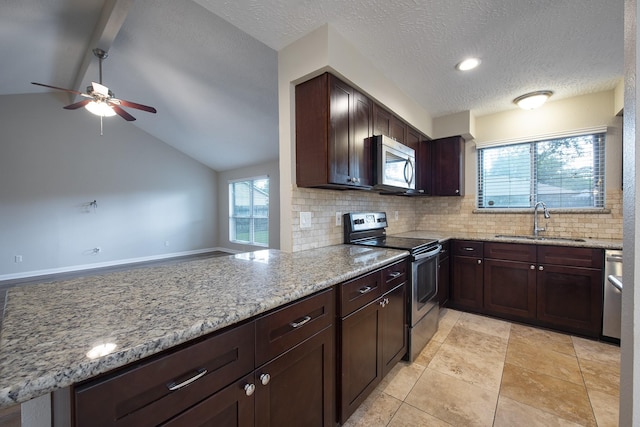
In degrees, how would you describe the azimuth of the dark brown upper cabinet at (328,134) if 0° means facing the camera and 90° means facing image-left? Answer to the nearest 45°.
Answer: approximately 315°

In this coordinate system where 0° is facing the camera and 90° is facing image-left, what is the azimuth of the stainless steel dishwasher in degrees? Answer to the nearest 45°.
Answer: approximately 0°

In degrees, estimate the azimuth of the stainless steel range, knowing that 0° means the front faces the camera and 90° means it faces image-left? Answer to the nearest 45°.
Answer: approximately 315°

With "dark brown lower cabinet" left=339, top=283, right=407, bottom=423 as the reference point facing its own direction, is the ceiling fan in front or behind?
behind

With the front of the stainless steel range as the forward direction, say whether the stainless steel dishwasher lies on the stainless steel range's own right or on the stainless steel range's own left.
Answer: on the stainless steel range's own left

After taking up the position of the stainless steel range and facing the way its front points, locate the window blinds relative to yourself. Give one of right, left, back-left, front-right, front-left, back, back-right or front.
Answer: left

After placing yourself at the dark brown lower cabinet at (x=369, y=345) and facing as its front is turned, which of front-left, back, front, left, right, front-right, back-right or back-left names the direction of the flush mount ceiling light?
left

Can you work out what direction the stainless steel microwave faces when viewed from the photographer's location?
facing the viewer and to the right of the viewer

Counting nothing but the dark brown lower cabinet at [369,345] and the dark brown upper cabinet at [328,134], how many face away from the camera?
0

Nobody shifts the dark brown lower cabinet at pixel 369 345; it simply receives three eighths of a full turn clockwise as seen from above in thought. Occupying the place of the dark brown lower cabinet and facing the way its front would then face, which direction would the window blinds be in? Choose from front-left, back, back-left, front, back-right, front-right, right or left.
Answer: back-right

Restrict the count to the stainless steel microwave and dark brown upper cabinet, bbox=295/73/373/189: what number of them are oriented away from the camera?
0

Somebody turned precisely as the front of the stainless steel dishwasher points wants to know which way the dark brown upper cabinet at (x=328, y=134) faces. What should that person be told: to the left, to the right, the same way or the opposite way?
to the left
